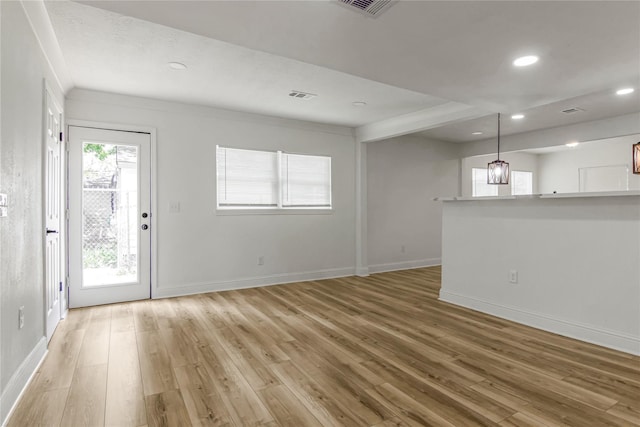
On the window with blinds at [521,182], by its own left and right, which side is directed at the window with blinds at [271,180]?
right

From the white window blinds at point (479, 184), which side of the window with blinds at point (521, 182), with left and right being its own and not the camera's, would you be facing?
right

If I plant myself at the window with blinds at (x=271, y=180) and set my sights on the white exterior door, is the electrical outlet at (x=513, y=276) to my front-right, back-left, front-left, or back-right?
back-left

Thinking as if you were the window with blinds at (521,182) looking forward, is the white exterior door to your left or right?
on your right

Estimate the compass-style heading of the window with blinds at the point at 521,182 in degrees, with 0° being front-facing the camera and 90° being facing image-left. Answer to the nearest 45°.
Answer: approximately 315°

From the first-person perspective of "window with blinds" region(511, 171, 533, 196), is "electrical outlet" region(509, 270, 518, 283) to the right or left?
on its right

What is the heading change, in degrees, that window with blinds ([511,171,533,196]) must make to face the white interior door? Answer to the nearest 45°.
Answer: approximately 90° to its right
